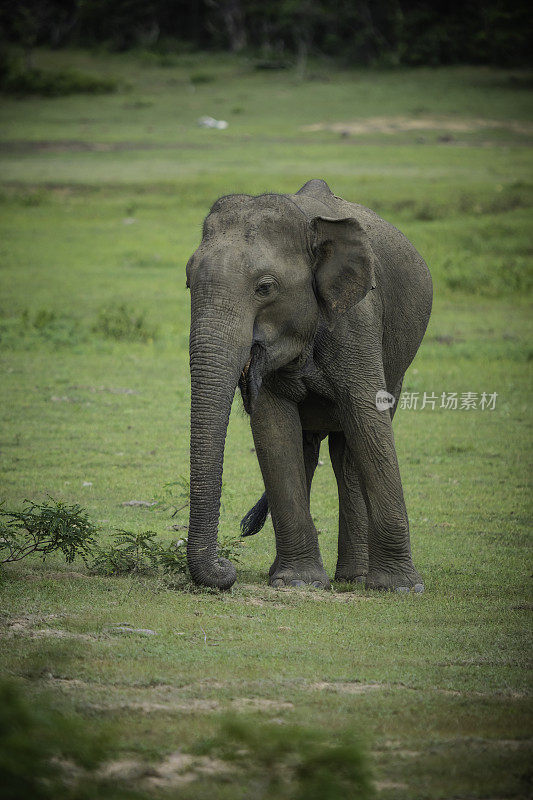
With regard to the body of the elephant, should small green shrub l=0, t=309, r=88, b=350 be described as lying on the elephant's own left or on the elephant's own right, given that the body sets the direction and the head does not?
on the elephant's own right

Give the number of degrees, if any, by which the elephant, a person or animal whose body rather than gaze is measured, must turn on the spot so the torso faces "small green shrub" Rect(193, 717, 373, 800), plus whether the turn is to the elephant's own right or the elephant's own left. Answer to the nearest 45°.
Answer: approximately 45° to the elephant's own left

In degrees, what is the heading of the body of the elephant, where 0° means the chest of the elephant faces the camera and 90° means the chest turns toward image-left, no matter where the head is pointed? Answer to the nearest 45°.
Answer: approximately 45°
